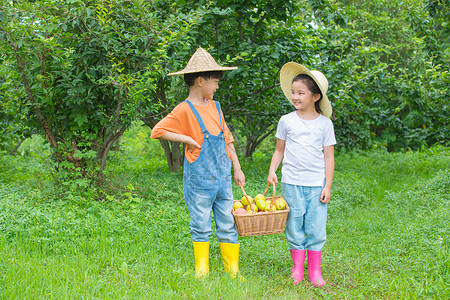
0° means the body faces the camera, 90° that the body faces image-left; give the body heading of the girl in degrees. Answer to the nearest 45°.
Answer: approximately 0°

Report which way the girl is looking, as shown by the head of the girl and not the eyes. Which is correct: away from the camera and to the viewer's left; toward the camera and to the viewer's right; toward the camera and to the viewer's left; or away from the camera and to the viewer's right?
toward the camera and to the viewer's left

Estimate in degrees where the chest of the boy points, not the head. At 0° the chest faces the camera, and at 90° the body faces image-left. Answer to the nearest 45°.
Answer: approximately 315°

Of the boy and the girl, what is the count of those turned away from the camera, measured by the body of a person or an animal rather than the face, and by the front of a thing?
0

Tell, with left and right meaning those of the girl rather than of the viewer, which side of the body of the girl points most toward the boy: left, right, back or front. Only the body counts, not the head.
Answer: right

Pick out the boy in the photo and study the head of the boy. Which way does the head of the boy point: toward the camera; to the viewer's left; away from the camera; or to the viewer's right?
to the viewer's right
